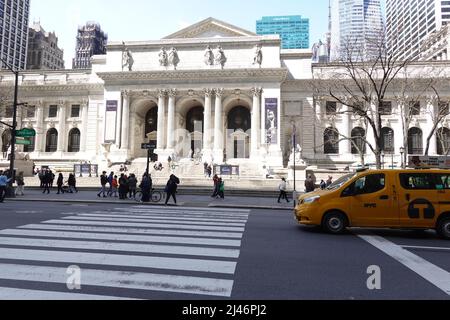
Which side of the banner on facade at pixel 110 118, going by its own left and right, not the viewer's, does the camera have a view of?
front

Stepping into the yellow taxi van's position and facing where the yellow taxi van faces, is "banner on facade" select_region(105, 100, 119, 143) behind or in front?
in front

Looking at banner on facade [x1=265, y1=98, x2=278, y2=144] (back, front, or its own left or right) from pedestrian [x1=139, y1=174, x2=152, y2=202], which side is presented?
front

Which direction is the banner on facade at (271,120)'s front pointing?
toward the camera

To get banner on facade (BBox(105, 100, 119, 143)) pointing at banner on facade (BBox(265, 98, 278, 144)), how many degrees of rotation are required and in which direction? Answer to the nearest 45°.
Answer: approximately 45° to its left

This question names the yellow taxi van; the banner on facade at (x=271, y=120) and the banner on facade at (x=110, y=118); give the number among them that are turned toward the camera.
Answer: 2

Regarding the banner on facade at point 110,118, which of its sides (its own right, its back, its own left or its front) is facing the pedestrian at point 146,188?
front

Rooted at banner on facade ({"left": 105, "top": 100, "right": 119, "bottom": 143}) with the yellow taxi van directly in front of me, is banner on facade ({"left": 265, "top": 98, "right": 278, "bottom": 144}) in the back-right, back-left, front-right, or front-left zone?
front-left

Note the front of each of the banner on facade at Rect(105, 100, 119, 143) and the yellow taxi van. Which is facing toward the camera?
the banner on facade

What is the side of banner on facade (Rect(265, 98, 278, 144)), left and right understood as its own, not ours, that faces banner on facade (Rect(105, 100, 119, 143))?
right

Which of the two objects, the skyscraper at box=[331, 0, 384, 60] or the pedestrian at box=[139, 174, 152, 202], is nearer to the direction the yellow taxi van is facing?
the pedestrian

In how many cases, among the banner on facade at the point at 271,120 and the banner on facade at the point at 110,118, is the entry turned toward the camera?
2
